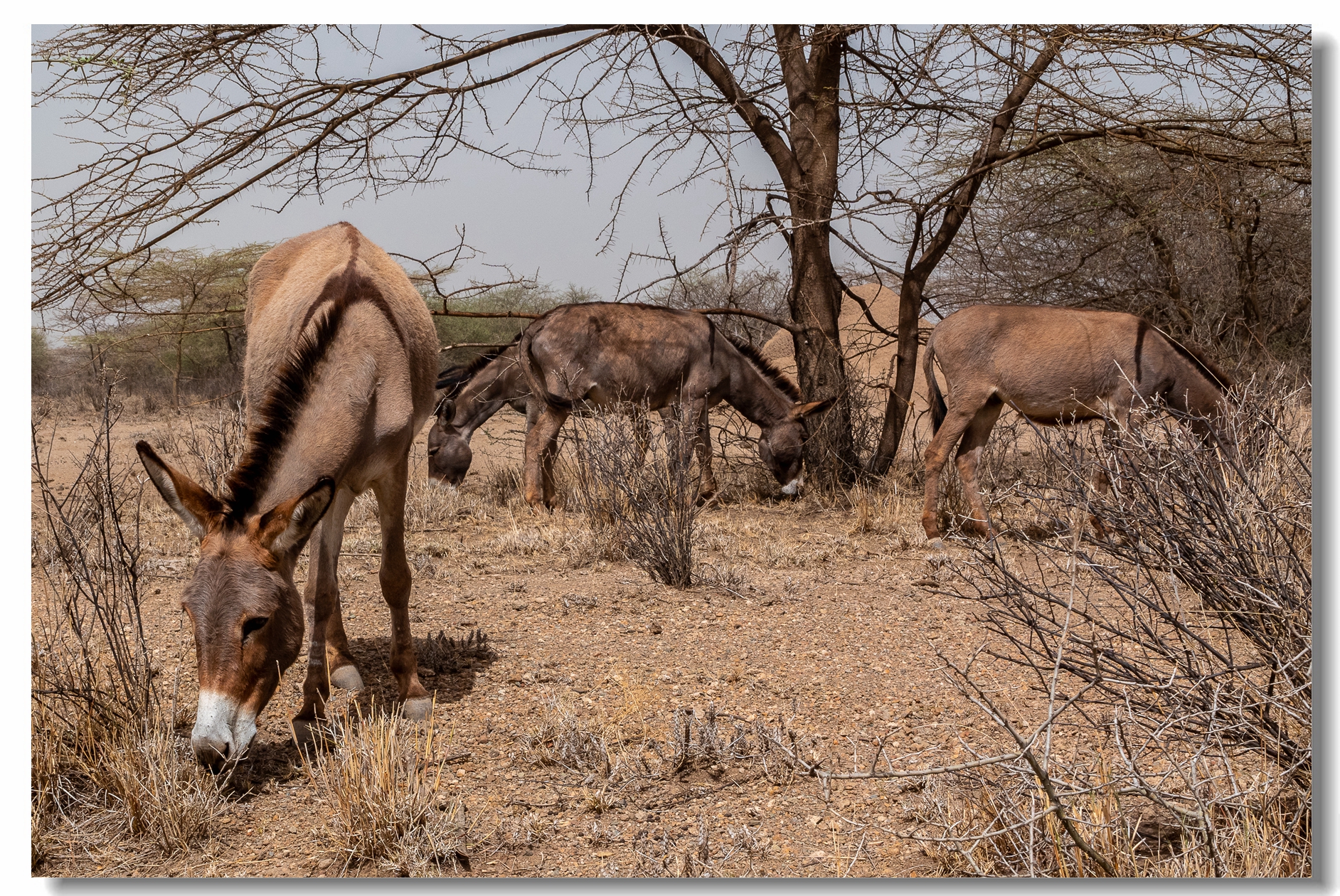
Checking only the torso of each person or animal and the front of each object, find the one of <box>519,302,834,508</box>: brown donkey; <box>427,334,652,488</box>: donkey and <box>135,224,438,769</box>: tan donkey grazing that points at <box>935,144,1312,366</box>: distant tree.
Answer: the brown donkey

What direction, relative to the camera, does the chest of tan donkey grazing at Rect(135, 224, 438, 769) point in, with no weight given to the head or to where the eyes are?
toward the camera

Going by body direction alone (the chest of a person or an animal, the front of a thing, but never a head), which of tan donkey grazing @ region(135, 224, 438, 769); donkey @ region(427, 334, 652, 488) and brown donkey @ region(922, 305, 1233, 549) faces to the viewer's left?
the donkey

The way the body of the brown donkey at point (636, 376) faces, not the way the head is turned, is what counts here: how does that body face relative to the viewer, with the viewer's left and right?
facing to the right of the viewer

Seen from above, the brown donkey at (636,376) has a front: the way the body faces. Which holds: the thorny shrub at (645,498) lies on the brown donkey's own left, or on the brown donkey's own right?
on the brown donkey's own right

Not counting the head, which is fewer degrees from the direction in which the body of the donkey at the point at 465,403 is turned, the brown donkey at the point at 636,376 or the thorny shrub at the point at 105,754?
the thorny shrub

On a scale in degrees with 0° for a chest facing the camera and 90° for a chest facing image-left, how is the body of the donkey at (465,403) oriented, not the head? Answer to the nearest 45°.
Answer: approximately 90°

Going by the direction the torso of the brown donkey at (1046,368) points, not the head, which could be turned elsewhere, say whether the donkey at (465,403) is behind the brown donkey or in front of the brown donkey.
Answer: behind

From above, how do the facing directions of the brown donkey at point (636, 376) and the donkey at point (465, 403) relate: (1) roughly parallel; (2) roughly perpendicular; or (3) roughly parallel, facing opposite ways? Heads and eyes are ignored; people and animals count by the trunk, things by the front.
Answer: roughly parallel, facing opposite ways

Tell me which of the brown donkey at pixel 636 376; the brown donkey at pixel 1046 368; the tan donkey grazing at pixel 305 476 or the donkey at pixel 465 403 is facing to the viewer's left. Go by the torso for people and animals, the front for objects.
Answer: the donkey

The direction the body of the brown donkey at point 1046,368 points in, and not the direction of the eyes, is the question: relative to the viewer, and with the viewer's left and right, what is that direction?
facing to the right of the viewer
